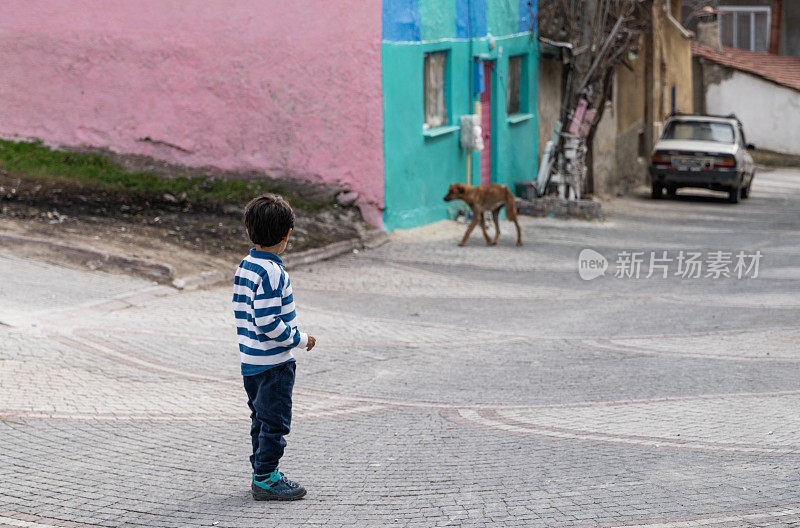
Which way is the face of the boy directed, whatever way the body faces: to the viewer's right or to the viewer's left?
to the viewer's right

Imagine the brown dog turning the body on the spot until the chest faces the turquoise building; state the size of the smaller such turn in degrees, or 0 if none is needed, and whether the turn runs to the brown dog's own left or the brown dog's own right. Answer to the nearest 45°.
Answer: approximately 90° to the brown dog's own right

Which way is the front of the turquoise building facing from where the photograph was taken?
facing the viewer and to the right of the viewer

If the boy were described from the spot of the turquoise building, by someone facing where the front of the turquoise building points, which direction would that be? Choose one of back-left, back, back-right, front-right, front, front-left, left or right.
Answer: front-right

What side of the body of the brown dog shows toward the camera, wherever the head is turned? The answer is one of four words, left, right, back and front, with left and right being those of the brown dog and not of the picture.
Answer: left

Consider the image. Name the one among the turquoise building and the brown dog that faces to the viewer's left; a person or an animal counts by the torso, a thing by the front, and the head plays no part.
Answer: the brown dog

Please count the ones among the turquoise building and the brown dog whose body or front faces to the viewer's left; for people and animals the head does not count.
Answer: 1

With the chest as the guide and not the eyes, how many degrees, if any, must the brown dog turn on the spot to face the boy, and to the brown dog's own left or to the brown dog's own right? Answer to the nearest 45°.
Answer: approximately 90° to the brown dog's own left
